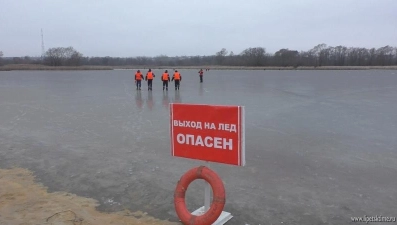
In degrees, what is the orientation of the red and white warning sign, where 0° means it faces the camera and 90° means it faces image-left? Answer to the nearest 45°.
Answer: approximately 45°
